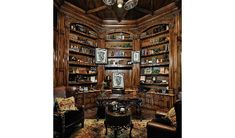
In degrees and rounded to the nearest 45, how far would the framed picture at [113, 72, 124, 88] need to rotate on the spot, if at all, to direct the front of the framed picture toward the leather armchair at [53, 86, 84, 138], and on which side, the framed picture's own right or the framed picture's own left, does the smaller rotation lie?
0° — it already faces it

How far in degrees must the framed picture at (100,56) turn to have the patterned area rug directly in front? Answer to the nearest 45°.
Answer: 0° — it already faces it

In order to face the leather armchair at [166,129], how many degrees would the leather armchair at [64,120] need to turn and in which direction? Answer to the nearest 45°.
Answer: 0° — it already faces it

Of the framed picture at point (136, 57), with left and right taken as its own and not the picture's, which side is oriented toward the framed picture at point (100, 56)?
right

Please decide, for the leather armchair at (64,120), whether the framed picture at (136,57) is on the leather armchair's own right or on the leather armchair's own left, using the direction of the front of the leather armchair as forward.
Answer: on the leather armchair's own left
